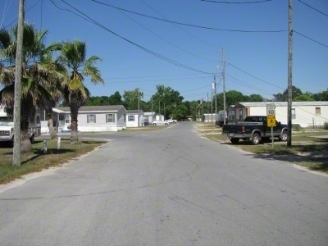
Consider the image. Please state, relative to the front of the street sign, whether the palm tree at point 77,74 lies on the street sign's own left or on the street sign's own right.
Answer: on the street sign's own right

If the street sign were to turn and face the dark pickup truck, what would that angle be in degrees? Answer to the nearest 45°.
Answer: approximately 135° to its right

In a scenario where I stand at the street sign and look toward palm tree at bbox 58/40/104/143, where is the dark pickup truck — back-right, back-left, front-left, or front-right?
front-right

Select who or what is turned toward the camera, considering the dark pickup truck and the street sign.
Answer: the street sign

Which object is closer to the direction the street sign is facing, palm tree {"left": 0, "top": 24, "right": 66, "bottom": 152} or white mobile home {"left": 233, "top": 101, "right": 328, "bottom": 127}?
the palm tree

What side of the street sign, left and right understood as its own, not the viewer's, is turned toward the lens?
front

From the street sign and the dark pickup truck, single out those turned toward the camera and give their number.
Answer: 1

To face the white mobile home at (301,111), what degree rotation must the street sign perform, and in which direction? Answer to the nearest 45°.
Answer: approximately 180°

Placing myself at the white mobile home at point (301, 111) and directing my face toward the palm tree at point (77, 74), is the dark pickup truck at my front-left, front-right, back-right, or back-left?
front-left

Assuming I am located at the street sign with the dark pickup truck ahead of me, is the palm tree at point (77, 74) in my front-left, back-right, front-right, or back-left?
front-left

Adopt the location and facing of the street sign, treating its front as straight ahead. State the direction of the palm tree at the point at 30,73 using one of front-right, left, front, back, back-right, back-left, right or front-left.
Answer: front-right
